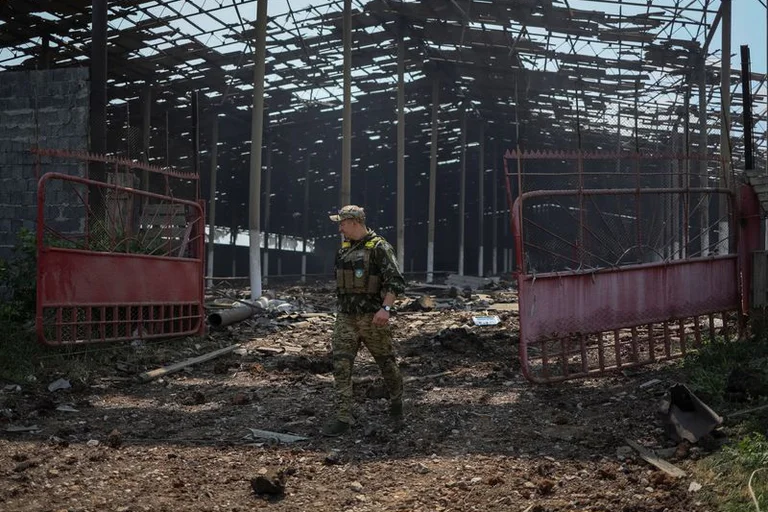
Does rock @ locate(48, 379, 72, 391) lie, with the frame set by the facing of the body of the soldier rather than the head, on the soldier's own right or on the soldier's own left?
on the soldier's own right

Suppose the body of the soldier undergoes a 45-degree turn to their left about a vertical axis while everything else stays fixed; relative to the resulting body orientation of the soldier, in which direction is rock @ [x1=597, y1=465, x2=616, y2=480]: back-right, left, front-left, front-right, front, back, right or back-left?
front-left

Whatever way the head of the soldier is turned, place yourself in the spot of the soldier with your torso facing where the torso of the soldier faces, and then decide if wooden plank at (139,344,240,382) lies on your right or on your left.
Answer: on your right

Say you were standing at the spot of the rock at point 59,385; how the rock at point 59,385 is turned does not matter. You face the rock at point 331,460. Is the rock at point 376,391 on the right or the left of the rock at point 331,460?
left

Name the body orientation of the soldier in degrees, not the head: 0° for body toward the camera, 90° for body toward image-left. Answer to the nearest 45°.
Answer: approximately 45°

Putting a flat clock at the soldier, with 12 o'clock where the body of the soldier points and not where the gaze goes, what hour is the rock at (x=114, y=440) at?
The rock is roughly at 1 o'clock from the soldier.

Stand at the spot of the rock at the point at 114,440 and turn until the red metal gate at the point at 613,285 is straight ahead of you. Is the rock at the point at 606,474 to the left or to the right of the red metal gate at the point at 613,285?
right

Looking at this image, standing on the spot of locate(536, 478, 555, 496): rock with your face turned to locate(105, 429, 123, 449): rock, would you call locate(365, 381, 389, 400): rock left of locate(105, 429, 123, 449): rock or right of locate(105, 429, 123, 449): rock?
right

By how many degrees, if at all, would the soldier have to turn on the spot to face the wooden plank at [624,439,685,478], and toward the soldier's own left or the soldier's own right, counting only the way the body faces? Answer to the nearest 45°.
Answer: approximately 90° to the soldier's own left

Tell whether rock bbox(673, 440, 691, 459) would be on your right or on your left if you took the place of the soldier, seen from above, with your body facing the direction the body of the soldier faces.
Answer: on your left
